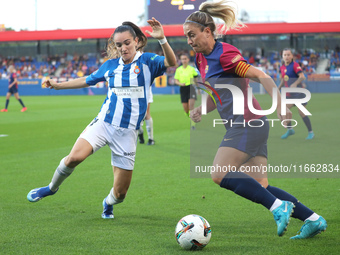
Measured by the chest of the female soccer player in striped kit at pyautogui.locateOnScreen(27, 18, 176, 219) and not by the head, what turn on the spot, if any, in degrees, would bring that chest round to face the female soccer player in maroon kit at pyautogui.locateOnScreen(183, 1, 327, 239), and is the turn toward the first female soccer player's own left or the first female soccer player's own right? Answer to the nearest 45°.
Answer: approximately 45° to the first female soccer player's own left

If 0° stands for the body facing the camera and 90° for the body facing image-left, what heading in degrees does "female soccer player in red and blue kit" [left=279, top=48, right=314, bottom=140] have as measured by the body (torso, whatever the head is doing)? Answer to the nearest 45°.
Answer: approximately 45°

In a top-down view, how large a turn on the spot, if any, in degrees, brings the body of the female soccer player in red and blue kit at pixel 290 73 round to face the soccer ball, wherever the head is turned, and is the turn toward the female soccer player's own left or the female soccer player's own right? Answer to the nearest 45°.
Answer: approximately 45° to the female soccer player's own left

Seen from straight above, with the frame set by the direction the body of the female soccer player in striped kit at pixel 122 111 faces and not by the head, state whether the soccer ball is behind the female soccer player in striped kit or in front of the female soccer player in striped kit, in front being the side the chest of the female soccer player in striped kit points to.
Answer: in front

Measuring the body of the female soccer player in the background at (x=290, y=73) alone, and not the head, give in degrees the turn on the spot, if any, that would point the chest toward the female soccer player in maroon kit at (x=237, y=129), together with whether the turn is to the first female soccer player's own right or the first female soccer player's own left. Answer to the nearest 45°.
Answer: approximately 45° to the first female soccer player's own left

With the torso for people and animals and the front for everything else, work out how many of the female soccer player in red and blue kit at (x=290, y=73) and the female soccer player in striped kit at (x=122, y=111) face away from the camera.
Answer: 0
